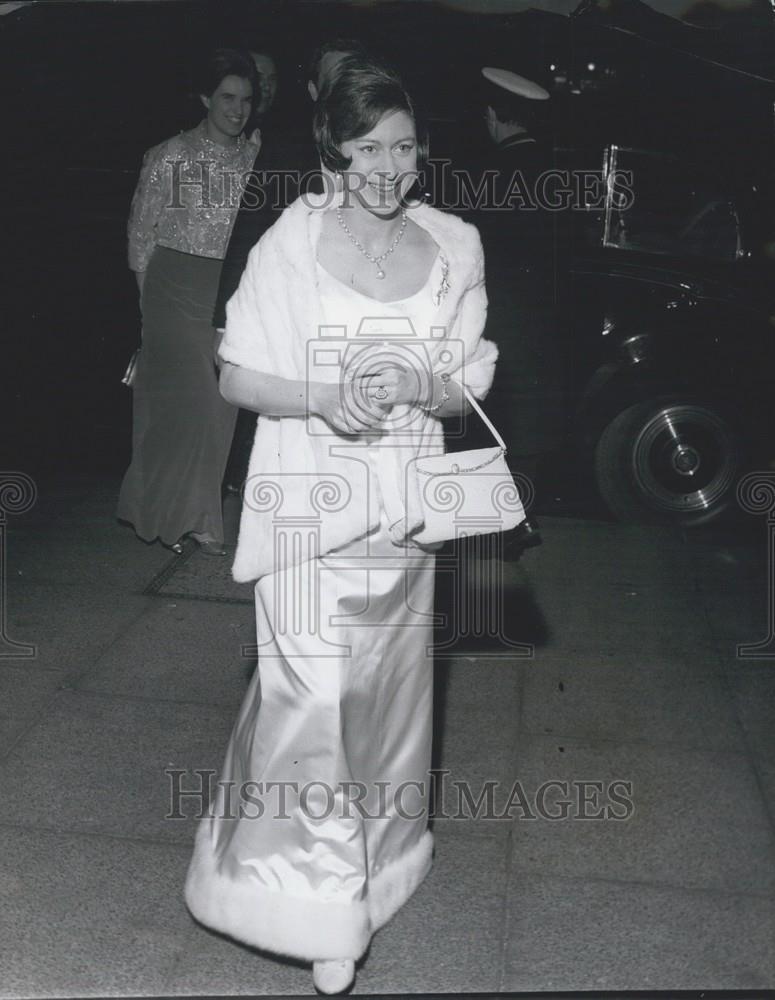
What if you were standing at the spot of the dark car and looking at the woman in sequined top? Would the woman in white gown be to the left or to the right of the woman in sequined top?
left

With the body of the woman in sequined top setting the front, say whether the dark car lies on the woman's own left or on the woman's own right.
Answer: on the woman's own left

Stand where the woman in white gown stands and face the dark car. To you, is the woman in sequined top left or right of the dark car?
left

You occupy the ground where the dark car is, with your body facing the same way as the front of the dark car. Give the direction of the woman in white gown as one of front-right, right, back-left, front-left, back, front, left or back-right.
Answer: front-left

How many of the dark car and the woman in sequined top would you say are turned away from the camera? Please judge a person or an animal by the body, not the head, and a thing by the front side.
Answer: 0

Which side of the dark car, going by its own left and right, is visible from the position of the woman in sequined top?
front

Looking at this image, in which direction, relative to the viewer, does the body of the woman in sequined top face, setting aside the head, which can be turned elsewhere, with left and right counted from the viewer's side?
facing the viewer and to the right of the viewer
